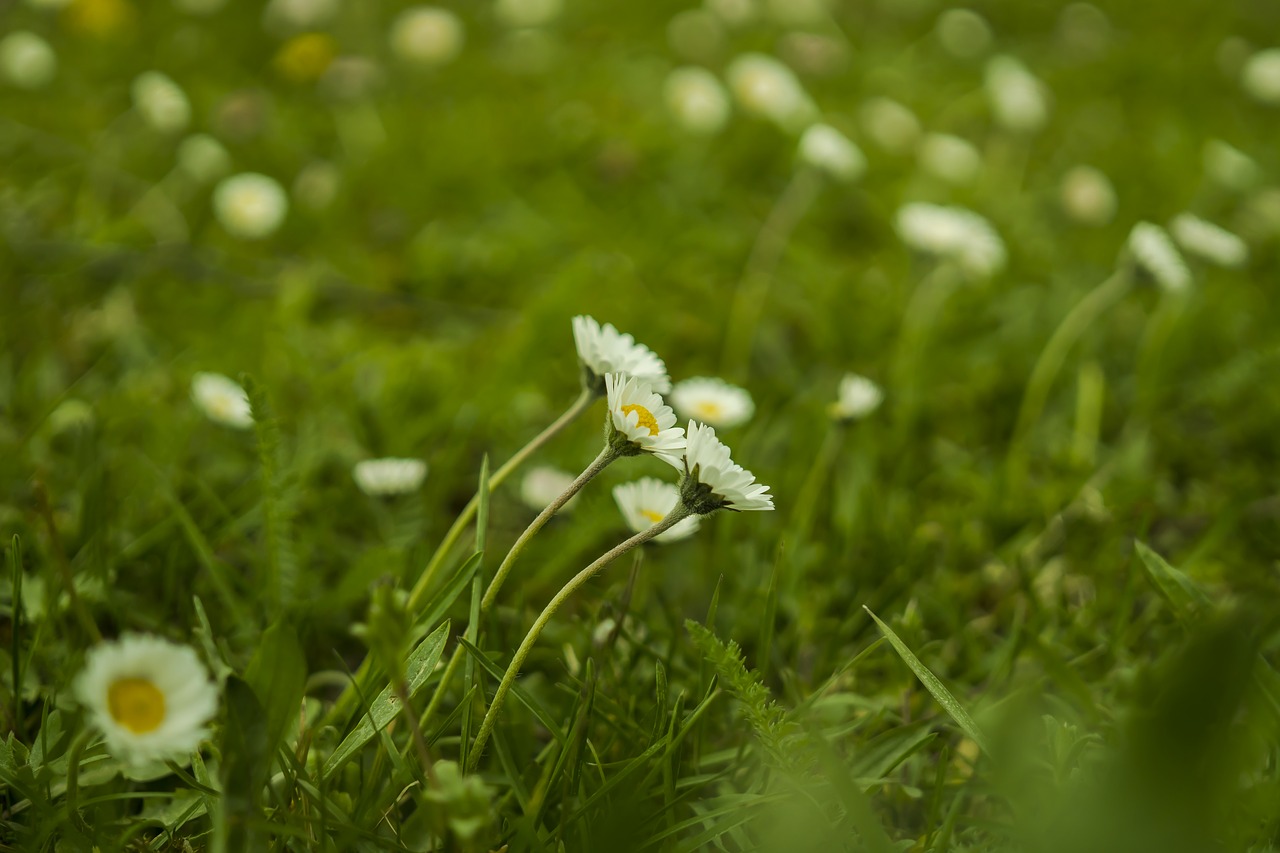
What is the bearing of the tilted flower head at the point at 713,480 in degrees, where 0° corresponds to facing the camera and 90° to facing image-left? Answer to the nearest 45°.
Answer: approximately 270°

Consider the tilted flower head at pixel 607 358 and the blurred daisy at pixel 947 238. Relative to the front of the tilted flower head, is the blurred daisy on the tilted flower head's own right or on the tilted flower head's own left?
on the tilted flower head's own left

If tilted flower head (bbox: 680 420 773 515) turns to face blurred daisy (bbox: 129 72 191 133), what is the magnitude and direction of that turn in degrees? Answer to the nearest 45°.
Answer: approximately 135° to its left

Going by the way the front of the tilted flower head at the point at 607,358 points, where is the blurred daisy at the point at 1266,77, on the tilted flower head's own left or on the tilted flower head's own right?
on the tilted flower head's own left

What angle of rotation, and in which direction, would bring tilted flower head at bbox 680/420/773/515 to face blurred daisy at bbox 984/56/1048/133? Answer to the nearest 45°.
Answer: approximately 90° to its left

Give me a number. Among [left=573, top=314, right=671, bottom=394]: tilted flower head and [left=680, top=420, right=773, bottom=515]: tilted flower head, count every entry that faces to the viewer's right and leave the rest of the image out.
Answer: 2

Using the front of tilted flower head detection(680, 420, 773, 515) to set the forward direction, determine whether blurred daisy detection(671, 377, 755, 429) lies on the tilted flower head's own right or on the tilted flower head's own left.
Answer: on the tilted flower head's own left

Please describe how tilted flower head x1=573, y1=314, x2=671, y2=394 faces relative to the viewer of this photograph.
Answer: facing to the right of the viewer

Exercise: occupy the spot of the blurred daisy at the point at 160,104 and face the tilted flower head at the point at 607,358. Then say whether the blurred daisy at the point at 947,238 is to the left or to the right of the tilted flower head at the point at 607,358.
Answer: left
